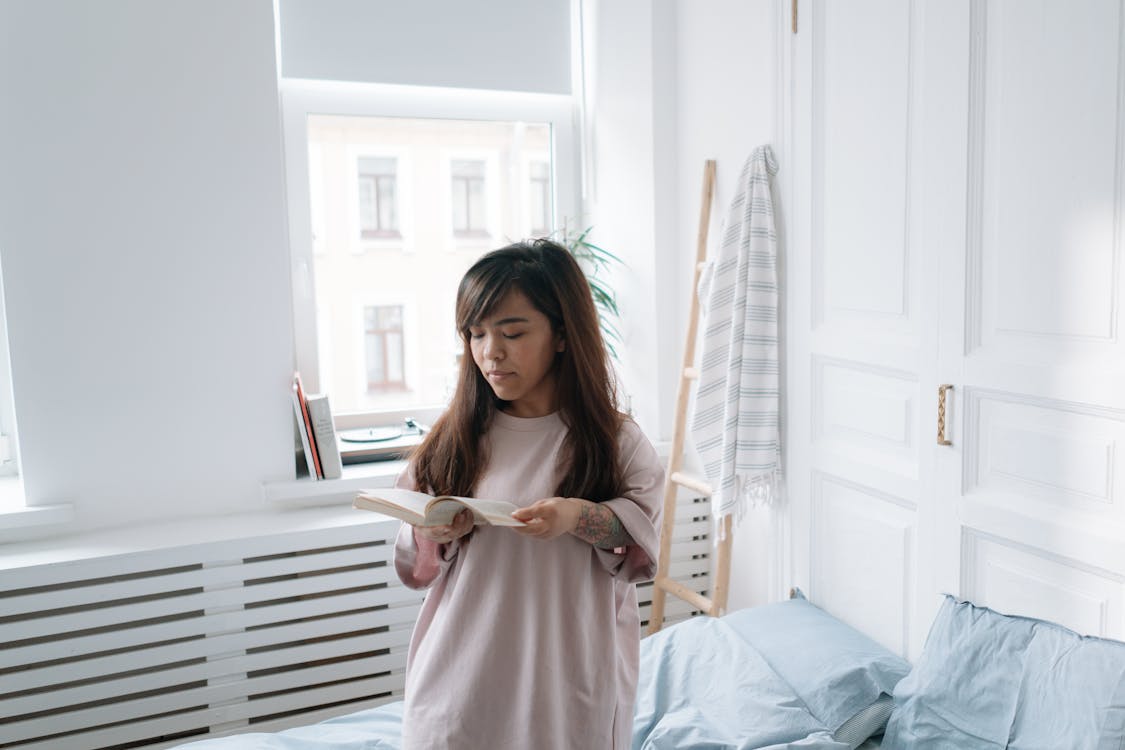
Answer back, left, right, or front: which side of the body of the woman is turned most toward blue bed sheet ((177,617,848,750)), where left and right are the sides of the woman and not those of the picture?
back

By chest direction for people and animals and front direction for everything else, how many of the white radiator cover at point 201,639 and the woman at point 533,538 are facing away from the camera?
0

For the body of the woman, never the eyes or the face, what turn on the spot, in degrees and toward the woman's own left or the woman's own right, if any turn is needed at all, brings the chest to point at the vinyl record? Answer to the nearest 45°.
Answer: approximately 135° to the woman's own right

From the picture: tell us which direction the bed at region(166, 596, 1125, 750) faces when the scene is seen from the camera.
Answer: facing the viewer and to the left of the viewer

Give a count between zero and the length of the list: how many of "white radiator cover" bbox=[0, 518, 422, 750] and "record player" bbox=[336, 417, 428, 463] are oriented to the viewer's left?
0

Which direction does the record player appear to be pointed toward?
toward the camera

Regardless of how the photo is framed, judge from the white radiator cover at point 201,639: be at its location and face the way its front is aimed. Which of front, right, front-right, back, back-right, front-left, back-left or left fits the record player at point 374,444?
left

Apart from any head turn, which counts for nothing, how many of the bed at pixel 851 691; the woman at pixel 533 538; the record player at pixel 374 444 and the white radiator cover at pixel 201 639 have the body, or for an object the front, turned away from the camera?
0

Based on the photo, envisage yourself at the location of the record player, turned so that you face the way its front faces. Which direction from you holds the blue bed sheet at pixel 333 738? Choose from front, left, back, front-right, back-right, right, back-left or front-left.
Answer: front

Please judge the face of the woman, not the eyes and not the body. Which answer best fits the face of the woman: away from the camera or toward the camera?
toward the camera

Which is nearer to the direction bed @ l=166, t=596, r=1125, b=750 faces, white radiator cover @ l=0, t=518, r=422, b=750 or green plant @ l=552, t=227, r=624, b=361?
the white radiator cover
